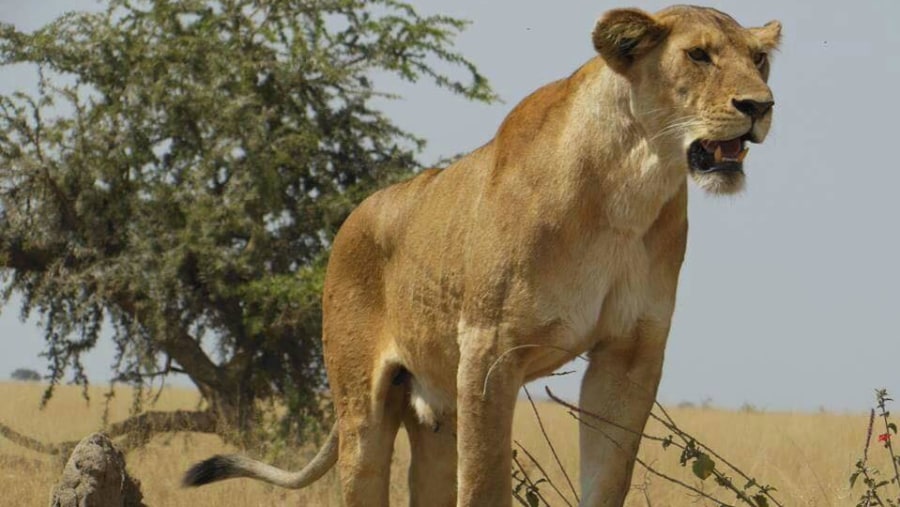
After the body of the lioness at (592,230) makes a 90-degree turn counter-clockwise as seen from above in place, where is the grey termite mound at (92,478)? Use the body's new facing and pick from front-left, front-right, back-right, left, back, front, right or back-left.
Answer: left

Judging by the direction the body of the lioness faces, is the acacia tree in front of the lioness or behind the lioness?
behind

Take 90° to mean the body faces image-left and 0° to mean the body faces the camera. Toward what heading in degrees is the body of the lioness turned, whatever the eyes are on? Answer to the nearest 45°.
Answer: approximately 315°
